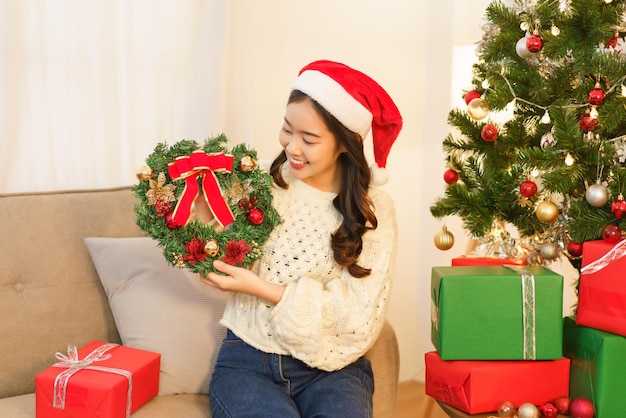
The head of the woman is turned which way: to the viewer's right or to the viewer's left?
to the viewer's left

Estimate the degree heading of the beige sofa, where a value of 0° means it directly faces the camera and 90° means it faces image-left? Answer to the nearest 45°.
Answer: approximately 0°

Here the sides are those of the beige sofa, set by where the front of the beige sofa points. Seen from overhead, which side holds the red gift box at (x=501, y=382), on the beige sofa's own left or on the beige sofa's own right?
on the beige sofa's own left

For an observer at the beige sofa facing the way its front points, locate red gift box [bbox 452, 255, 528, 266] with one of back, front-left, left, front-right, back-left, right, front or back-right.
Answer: left

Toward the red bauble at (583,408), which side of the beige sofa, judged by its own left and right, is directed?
left

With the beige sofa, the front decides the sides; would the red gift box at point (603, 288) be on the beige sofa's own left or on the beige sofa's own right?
on the beige sofa's own left
